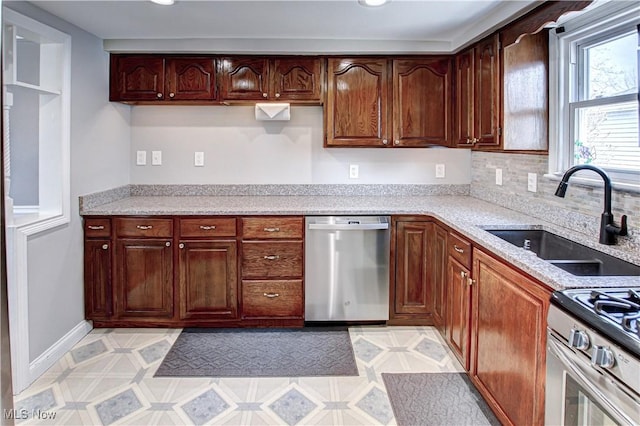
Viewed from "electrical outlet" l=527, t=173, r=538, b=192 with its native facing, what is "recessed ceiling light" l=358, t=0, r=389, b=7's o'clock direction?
The recessed ceiling light is roughly at 12 o'clock from the electrical outlet.

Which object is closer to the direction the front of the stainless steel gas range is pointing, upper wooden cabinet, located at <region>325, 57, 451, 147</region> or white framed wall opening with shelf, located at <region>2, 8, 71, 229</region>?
the white framed wall opening with shelf

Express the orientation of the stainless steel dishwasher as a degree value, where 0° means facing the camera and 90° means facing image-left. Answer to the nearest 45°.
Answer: approximately 0°

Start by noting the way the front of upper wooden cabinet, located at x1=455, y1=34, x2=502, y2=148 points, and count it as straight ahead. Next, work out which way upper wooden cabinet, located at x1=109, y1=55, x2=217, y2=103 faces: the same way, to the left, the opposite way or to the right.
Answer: to the left

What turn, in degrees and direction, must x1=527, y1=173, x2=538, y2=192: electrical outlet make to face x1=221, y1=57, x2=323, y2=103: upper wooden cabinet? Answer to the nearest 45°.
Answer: approximately 45° to its right

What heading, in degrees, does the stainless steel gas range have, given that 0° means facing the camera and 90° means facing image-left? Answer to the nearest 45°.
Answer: approximately 45°

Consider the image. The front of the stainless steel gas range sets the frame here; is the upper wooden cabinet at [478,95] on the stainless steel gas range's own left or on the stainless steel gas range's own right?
on the stainless steel gas range's own right

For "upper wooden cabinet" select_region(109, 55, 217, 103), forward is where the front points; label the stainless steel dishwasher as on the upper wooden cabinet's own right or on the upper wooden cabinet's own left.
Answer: on the upper wooden cabinet's own left
